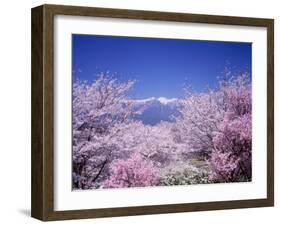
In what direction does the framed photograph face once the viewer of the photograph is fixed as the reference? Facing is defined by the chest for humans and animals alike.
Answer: facing the viewer and to the right of the viewer
